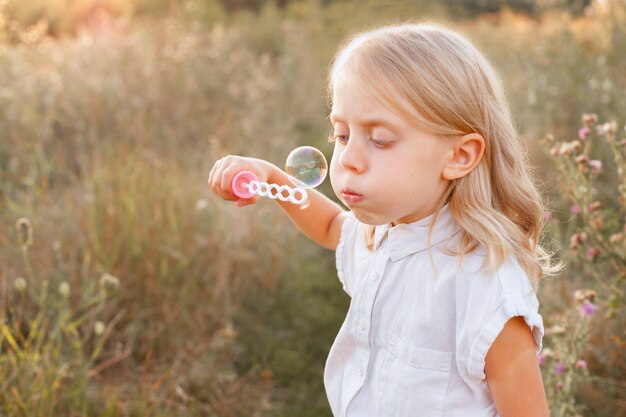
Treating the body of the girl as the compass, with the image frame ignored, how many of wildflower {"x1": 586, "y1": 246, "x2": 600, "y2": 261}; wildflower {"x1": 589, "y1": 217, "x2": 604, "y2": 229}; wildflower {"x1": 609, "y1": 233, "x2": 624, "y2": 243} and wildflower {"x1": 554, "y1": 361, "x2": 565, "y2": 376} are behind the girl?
4

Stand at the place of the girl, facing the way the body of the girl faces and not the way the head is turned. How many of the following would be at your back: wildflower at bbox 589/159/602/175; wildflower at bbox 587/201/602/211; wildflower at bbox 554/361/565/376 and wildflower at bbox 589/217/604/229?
4

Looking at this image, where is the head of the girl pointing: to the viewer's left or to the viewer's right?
to the viewer's left

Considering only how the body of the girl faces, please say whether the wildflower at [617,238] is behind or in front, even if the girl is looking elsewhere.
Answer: behind

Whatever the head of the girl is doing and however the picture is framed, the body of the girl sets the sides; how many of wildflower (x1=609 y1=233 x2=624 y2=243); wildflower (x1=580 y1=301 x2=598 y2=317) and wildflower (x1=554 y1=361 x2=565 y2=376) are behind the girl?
3

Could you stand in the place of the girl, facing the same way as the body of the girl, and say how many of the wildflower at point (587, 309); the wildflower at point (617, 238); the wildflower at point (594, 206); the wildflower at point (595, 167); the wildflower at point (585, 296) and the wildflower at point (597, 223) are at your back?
6

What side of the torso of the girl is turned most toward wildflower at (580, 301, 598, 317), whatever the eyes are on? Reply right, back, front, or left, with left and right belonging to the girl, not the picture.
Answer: back

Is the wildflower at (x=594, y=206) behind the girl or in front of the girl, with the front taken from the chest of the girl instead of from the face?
behind

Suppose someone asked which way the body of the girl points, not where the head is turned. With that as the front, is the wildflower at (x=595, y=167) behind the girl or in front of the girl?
behind

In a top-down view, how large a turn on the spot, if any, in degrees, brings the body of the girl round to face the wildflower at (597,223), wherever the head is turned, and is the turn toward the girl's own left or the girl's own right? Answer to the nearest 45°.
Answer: approximately 180°

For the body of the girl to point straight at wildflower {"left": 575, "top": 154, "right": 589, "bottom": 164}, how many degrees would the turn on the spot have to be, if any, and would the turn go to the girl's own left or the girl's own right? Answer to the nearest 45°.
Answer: approximately 180°

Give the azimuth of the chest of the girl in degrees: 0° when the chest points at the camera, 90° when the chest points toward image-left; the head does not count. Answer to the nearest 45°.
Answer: approximately 45°

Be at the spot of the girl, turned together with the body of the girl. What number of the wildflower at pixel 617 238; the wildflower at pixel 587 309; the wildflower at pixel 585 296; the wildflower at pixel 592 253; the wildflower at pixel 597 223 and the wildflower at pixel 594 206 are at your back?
6
